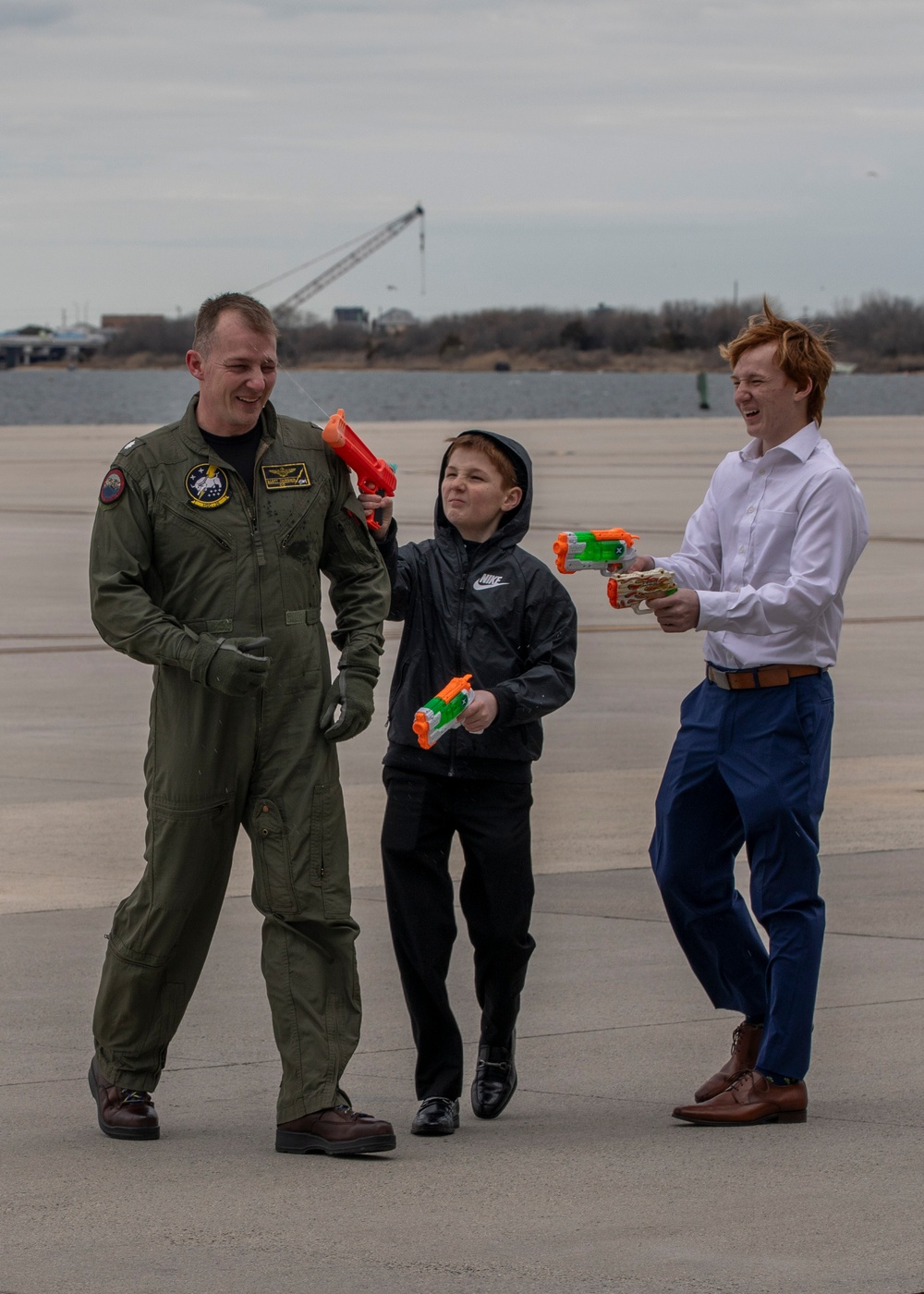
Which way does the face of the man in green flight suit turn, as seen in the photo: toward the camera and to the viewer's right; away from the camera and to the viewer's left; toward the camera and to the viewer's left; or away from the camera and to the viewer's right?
toward the camera and to the viewer's right

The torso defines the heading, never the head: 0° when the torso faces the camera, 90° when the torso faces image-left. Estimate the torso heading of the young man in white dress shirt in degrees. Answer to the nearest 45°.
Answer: approximately 45°

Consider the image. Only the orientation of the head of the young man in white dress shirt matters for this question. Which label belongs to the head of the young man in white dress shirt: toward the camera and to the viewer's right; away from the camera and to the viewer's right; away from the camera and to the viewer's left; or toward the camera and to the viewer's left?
toward the camera and to the viewer's left

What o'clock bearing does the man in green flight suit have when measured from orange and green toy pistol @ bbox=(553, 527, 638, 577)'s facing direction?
The man in green flight suit is roughly at 11 o'clock from the orange and green toy pistol.

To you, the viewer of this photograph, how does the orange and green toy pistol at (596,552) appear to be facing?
facing to the left of the viewer

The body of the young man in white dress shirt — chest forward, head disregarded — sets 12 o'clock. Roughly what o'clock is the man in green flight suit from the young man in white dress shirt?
The man in green flight suit is roughly at 1 o'clock from the young man in white dress shirt.

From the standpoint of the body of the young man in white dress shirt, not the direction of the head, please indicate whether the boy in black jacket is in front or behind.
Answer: in front
